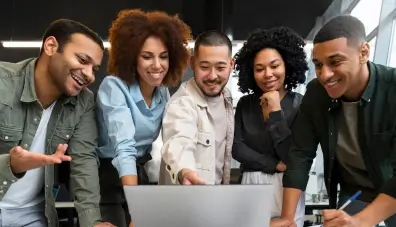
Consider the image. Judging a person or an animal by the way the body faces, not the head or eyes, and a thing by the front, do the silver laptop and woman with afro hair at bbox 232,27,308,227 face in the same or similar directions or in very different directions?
very different directions

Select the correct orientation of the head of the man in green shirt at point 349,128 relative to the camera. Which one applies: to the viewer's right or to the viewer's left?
to the viewer's left

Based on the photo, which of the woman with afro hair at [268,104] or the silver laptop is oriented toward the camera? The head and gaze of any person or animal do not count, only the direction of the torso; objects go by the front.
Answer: the woman with afro hair

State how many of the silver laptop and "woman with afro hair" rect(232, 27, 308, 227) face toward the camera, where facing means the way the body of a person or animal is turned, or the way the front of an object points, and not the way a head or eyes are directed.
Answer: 1

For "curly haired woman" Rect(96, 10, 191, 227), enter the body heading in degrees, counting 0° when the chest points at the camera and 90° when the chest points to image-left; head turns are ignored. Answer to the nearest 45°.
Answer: approximately 315°

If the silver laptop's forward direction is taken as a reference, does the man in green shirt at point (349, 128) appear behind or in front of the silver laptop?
in front

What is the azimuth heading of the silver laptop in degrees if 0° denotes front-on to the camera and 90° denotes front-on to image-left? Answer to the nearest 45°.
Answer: approximately 180°

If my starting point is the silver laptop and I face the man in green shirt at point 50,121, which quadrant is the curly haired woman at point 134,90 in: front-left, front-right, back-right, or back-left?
front-right

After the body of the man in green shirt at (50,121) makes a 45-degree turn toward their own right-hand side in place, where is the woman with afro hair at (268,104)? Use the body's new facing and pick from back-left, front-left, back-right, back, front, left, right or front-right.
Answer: left

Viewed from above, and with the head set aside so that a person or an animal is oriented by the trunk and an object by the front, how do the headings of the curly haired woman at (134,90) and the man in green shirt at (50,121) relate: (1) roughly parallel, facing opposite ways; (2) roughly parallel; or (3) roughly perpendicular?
roughly parallel

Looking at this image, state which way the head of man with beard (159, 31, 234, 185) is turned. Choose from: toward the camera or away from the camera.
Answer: toward the camera

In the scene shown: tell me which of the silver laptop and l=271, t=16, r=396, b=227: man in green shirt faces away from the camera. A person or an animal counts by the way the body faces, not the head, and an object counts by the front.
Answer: the silver laptop

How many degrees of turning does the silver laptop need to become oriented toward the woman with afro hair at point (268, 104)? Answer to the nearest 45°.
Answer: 0° — it already faces them

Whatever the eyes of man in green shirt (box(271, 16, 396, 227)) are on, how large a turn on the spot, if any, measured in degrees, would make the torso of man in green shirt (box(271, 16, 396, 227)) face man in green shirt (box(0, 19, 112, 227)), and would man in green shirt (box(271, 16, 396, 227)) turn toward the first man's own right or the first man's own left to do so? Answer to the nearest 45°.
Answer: approximately 45° to the first man's own right

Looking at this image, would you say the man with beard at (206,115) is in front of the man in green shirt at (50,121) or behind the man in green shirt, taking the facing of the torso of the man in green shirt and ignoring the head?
in front

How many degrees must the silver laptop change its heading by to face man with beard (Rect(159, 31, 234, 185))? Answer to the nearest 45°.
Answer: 0° — it already faces them

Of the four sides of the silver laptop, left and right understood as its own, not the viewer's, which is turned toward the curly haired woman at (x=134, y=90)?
front
